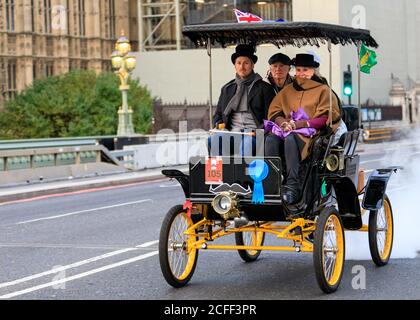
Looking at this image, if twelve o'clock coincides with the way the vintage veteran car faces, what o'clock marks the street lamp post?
The street lamp post is roughly at 4 o'clock from the vintage veteran car.

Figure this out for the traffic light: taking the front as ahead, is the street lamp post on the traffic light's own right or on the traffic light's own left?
on the traffic light's own right

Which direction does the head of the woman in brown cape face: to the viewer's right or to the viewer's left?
to the viewer's left

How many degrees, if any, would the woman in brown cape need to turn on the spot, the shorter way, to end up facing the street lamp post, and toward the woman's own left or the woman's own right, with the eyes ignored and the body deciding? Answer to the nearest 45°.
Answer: approximately 135° to the woman's own right

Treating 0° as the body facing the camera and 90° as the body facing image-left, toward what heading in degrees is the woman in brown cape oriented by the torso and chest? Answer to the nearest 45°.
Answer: approximately 45°

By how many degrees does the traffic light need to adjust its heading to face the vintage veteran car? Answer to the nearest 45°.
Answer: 0° — it already faces it

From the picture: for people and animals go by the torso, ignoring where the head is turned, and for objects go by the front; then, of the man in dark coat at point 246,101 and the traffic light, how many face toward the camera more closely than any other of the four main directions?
2

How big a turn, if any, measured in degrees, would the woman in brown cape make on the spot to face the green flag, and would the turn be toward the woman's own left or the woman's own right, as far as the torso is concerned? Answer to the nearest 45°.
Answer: approximately 180°

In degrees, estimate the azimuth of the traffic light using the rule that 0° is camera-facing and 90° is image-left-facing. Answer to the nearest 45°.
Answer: approximately 0°
